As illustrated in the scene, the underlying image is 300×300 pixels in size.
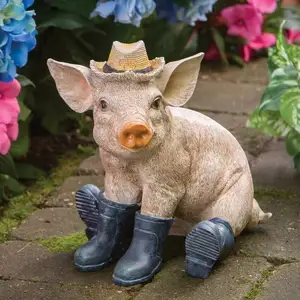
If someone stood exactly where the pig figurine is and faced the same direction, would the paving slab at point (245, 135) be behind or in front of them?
behind

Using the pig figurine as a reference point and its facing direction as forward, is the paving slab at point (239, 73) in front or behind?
behind

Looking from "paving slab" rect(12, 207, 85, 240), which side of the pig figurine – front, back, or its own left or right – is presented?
right

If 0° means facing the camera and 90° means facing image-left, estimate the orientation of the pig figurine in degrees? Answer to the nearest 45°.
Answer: approximately 45°

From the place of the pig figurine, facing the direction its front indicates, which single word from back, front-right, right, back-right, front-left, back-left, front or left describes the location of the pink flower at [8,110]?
right

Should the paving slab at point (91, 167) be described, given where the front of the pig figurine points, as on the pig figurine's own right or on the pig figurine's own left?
on the pig figurine's own right

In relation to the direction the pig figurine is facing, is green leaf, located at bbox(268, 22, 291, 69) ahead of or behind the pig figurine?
behind

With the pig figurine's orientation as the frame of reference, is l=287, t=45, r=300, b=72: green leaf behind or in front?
behind

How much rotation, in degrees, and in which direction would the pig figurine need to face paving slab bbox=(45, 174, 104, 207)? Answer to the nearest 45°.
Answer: approximately 90° to its right

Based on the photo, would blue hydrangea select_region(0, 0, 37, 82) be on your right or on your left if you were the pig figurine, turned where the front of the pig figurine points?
on your right

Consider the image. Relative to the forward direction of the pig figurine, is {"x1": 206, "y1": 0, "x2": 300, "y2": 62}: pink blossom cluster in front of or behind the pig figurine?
behind
